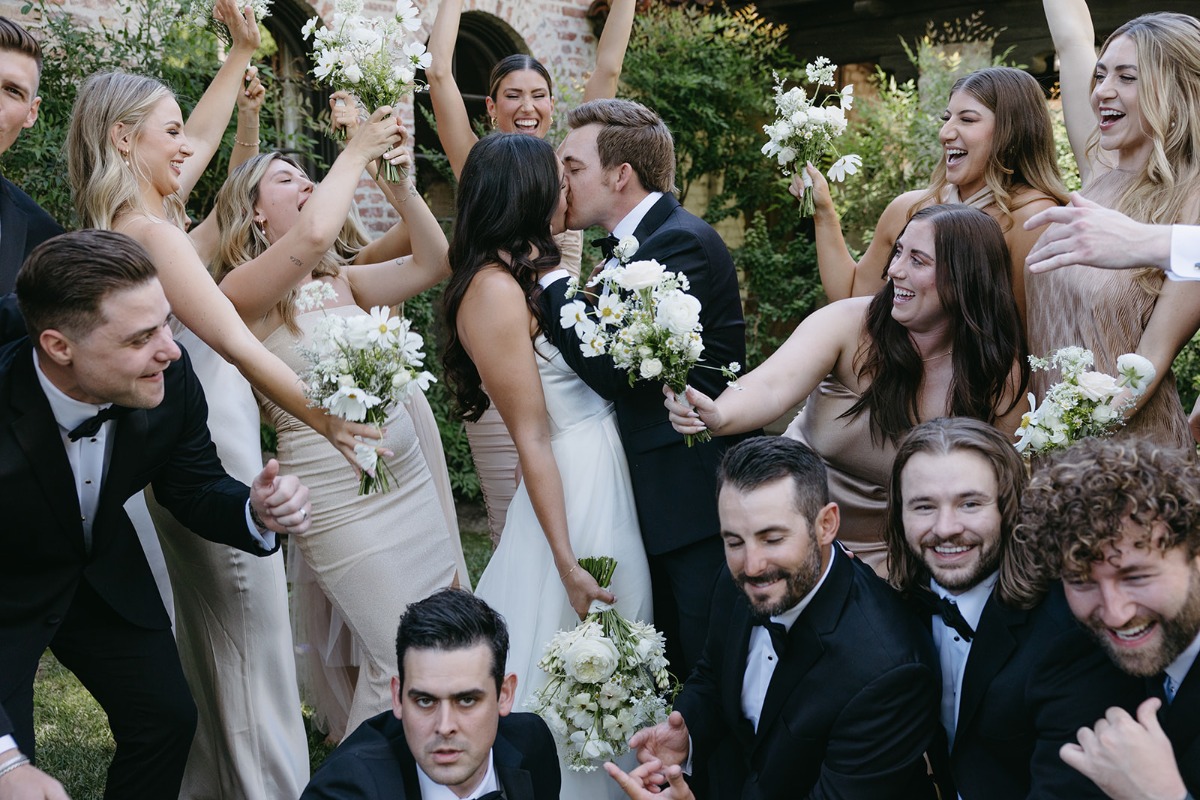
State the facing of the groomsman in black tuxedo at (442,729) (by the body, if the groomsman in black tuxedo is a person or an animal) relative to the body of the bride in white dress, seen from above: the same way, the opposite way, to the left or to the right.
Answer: to the right

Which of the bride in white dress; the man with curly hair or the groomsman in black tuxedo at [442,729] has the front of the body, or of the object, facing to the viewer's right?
the bride in white dress

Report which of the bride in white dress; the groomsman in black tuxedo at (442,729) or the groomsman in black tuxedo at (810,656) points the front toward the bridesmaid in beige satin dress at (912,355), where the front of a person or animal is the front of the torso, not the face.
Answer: the bride in white dress

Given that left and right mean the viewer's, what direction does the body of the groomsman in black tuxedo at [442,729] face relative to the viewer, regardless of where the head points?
facing the viewer

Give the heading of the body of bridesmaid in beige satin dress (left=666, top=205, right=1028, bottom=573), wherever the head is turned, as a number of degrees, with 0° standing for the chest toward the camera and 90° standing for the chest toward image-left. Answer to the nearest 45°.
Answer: approximately 45°

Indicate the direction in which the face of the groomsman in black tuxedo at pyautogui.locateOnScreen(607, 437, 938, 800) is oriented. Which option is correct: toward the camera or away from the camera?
toward the camera

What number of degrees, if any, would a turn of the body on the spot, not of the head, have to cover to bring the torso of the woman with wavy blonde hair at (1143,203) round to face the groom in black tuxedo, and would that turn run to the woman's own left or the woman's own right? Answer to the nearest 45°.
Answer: approximately 45° to the woman's own right

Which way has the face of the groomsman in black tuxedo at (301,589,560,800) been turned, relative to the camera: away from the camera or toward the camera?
toward the camera

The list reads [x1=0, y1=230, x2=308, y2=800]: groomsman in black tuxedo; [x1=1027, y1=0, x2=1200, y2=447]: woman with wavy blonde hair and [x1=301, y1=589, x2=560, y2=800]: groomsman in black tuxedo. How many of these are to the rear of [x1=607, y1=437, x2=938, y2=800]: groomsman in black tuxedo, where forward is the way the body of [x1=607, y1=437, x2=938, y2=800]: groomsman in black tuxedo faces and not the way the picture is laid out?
1

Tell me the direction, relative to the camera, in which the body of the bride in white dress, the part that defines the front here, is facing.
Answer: to the viewer's right

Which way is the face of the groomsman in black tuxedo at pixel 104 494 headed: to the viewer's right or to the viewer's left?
to the viewer's right

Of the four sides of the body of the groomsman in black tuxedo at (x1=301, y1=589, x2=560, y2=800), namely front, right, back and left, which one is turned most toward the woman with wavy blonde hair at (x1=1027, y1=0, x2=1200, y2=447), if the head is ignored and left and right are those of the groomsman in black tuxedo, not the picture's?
left

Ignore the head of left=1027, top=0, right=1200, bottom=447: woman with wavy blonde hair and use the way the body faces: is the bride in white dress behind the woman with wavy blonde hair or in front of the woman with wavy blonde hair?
in front

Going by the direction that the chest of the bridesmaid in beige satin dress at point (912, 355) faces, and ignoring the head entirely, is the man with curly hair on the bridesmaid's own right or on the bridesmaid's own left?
on the bridesmaid's own left

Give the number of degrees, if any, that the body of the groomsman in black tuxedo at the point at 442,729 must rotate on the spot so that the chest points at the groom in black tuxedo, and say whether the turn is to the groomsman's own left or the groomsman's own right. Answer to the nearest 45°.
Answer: approximately 135° to the groomsman's own left

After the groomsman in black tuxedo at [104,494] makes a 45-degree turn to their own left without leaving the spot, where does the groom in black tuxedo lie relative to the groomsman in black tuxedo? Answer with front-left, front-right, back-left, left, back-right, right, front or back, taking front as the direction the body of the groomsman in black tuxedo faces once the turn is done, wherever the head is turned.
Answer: front

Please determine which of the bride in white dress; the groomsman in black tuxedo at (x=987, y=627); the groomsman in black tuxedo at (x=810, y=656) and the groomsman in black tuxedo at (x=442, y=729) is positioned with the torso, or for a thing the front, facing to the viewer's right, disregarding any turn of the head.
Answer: the bride in white dress

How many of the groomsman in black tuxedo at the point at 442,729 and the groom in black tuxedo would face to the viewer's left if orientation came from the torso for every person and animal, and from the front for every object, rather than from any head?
1

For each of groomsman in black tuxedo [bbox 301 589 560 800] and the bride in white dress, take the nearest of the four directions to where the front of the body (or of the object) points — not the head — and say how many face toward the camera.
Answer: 1
